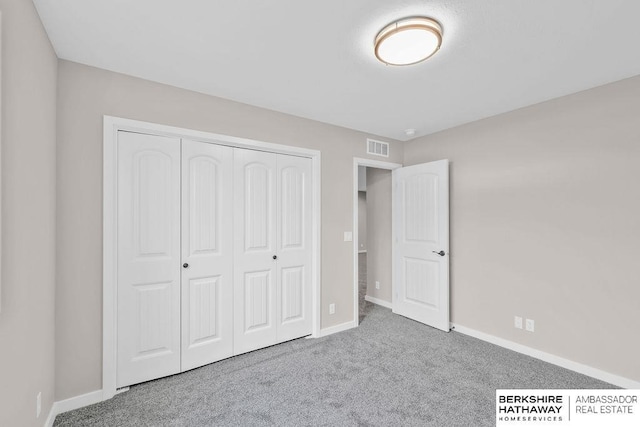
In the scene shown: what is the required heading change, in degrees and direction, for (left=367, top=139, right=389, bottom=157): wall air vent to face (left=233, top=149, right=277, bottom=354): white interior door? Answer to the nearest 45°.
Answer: approximately 90° to its right

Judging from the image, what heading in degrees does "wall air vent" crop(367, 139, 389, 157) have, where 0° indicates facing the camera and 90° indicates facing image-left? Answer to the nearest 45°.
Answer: approximately 315°

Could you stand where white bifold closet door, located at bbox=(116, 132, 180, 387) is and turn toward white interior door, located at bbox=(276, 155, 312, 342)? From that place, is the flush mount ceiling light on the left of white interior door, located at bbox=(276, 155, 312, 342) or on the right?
right

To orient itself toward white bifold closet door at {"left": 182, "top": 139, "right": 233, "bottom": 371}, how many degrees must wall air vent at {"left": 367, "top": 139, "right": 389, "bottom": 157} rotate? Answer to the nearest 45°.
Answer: approximately 90° to its right

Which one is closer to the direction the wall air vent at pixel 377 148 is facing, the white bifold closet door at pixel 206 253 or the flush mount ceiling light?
the flush mount ceiling light

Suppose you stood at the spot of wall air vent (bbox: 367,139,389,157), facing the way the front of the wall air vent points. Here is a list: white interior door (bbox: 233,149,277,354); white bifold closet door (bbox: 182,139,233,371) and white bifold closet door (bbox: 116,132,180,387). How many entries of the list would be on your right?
3

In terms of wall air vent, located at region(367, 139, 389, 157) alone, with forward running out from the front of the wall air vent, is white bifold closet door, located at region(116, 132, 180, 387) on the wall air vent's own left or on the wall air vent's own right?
on the wall air vent's own right
